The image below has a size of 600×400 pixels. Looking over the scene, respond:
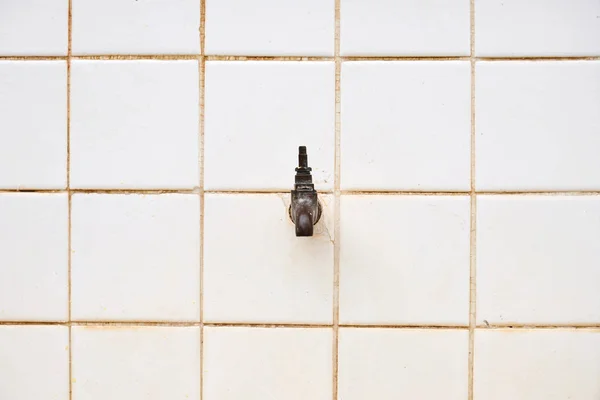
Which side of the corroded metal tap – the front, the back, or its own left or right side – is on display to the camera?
front
